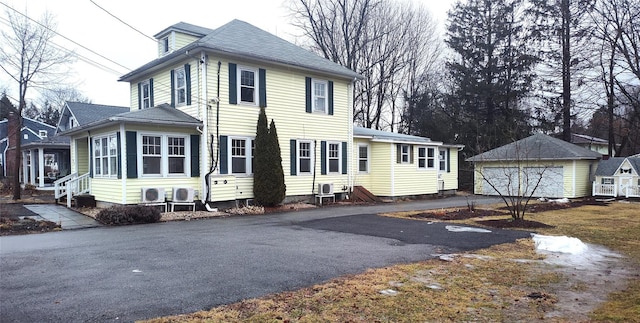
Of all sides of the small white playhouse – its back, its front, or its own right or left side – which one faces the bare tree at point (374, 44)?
right

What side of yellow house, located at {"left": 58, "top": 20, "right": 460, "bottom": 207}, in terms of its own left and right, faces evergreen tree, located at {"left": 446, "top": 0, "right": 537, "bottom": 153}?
back

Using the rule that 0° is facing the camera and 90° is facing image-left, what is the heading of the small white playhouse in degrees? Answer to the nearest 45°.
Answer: approximately 0°

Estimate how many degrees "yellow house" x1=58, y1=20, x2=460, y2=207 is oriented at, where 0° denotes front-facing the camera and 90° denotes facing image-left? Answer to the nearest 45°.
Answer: approximately 45°

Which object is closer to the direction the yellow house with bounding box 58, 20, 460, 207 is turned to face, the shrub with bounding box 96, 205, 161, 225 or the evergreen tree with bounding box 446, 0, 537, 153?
the shrub
